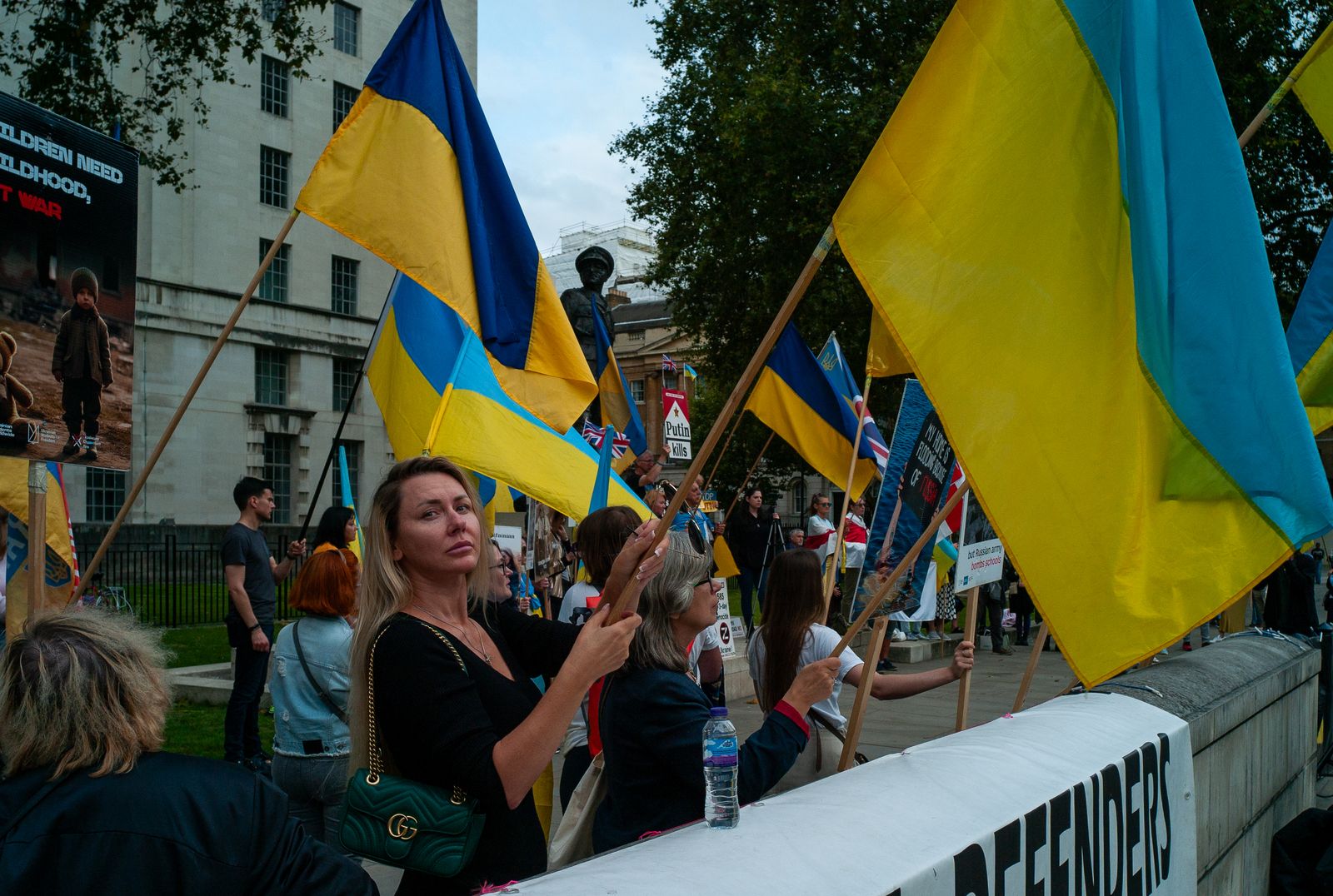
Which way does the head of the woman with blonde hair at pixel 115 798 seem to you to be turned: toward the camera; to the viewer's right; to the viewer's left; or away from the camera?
away from the camera

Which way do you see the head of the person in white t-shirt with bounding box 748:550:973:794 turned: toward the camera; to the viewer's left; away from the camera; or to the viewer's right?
away from the camera

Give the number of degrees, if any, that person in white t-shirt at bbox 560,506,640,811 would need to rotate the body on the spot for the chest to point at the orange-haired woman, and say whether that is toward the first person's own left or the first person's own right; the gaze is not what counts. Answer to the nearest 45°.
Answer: approximately 135° to the first person's own left

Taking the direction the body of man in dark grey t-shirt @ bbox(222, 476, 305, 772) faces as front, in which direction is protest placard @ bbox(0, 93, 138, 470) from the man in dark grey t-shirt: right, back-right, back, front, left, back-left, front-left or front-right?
right

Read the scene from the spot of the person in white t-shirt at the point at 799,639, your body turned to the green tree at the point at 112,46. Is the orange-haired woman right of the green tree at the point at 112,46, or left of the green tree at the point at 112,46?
left

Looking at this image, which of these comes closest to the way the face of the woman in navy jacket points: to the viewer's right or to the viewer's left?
to the viewer's right

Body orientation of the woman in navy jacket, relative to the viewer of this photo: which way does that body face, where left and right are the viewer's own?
facing away from the viewer and to the right of the viewer

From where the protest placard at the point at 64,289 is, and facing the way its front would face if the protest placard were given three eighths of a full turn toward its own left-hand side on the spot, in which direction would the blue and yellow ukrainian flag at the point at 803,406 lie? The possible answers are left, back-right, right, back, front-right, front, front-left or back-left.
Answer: front-right

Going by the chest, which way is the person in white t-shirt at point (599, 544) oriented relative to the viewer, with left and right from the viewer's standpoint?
facing away from the viewer and to the right of the viewer

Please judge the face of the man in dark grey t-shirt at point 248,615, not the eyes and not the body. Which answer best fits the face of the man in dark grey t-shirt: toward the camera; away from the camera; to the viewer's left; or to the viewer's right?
to the viewer's right

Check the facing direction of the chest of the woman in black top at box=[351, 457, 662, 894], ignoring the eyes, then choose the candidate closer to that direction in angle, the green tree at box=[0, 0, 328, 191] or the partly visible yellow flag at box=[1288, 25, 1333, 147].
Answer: the partly visible yellow flag

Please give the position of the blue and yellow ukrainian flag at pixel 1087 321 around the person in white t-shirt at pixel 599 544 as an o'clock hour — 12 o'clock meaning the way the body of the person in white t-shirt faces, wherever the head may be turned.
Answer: The blue and yellow ukrainian flag is roughly at 3 o'clock from the person in white t-shirt.

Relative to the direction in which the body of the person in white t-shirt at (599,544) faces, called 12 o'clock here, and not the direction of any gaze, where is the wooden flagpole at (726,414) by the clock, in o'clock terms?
The wooden flagpole is roughly at 4 o'clock from the person in white t-shirt.

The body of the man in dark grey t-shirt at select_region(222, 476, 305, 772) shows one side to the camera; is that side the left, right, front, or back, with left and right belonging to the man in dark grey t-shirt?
right
